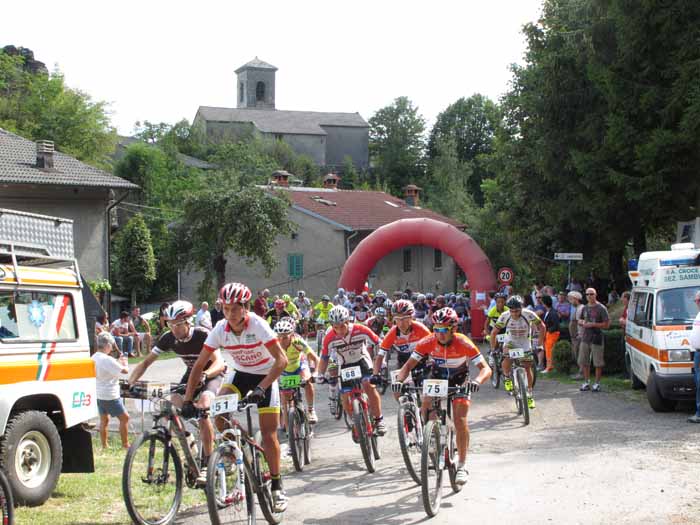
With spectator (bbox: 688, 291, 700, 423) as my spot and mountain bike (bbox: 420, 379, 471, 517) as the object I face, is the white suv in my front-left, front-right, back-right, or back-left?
front-right

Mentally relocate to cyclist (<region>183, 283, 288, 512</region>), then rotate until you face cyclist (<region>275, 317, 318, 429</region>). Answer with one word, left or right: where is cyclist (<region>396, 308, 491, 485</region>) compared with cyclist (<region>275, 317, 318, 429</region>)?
right

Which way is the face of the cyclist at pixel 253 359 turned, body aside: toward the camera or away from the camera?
toward the camera

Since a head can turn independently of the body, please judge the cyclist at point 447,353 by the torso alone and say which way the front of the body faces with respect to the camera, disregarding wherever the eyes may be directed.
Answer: toward the camera

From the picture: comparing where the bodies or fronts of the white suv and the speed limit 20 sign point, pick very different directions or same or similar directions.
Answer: same or similar directions

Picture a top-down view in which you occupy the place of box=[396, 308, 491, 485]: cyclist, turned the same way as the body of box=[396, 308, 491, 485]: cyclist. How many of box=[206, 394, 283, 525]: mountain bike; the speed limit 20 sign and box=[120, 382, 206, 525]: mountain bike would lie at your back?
1

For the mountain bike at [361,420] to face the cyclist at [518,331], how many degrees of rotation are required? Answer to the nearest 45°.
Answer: approximately 135° to its left

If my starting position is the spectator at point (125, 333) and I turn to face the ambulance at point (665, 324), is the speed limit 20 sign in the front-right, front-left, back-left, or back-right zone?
front-left

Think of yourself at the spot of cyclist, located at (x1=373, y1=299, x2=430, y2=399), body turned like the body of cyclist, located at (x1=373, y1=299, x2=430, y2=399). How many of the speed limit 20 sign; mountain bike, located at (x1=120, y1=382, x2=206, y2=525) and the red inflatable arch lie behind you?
2

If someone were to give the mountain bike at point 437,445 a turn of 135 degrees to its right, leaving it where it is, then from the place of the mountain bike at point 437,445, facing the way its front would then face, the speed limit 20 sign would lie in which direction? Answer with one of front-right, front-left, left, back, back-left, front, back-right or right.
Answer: front-right

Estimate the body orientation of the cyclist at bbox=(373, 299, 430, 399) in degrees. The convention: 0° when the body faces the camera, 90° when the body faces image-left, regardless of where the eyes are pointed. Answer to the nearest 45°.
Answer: approximately 0°

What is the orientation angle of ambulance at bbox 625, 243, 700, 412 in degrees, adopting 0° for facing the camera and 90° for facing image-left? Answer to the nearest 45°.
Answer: approximately 315°

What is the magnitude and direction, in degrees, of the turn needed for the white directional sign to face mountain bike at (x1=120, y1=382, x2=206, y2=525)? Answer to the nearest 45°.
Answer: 0° — it already faces it

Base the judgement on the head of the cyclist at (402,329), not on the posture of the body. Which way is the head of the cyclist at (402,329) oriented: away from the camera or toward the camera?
toward the camera

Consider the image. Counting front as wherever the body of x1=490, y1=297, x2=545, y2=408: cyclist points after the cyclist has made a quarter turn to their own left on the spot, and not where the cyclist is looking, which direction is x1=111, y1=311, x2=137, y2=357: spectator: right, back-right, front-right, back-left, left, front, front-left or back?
back-left

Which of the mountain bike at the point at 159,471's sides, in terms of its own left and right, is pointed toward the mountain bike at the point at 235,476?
left
